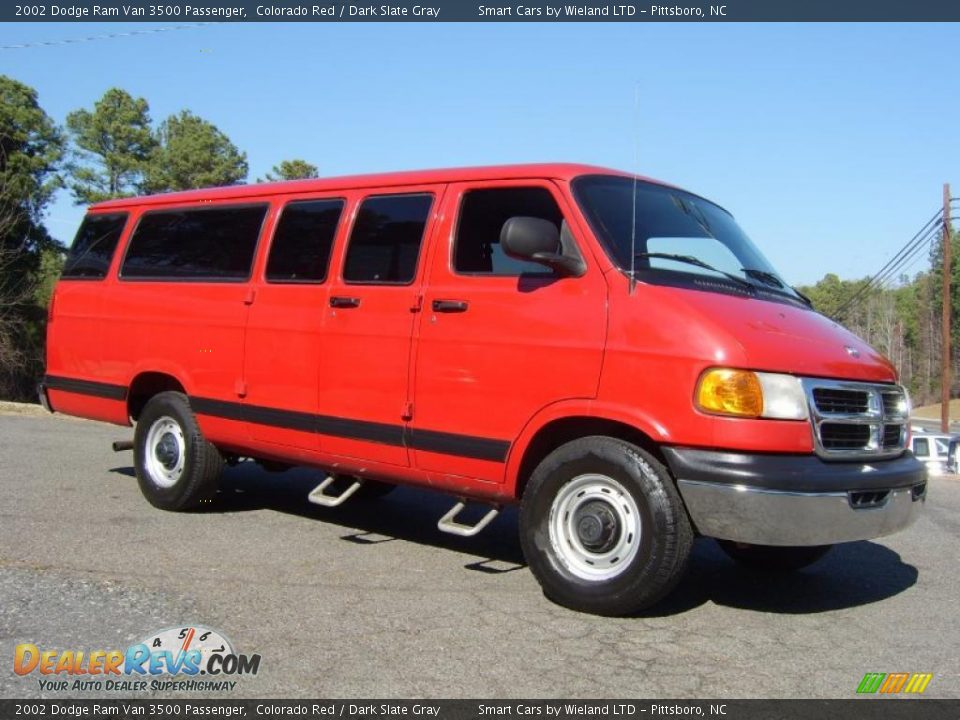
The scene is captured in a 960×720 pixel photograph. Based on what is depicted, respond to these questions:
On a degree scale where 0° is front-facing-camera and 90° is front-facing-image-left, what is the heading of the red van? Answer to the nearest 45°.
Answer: approximately 315°
